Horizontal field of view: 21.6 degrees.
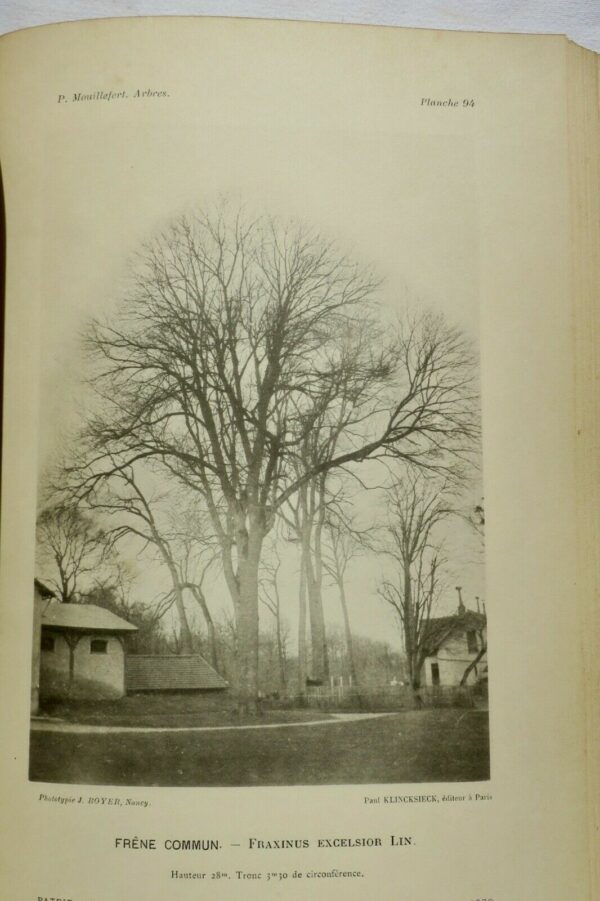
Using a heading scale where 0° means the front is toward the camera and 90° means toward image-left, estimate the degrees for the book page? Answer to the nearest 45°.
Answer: approximately 0°
